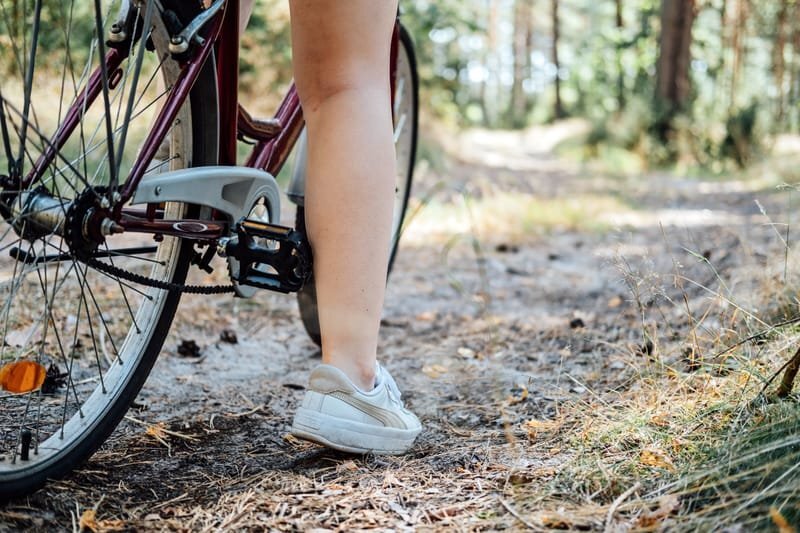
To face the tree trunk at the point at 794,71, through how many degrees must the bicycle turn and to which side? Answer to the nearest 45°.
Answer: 0° — it already faces it

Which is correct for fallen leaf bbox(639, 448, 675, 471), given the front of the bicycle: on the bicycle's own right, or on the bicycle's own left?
on the bicycle's own right

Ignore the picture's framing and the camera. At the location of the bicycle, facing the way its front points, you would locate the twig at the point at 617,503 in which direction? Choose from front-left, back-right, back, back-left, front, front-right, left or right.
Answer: right

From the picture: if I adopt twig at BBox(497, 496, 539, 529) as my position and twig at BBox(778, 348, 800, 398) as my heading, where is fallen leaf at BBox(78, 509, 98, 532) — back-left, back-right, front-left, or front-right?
back-left

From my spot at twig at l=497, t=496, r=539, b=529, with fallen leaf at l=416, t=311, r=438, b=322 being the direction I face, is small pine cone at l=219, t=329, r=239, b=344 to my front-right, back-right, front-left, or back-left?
front-left

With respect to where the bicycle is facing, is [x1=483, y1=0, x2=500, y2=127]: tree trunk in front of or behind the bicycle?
in front

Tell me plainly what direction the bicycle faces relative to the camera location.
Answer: facing away from the viewer and to the right of the viewer

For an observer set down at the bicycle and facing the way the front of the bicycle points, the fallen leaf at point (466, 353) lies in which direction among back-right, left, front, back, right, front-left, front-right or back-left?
front

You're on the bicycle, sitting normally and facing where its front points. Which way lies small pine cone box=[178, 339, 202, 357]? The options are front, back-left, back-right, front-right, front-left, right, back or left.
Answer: front-left

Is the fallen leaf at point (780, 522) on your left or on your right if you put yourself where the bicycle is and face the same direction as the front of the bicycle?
on your right

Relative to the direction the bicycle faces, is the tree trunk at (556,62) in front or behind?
in front

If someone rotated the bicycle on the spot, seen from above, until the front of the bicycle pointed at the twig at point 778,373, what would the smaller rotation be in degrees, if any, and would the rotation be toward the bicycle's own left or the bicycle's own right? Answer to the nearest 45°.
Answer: approximately 90° to the bicycle's own right

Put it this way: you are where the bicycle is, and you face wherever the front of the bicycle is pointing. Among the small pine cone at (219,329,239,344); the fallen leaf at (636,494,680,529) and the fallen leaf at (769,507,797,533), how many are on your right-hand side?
2

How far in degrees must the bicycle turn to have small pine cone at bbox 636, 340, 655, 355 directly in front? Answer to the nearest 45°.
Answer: approximately 45° to its right
